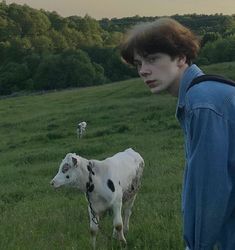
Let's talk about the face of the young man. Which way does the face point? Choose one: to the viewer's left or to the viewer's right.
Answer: to the viewer's left

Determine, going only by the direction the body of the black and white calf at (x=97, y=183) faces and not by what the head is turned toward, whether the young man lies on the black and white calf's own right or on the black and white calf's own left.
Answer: on the black and white calf's own left

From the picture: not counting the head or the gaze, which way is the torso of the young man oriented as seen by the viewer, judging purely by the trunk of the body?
to the viewer's left
